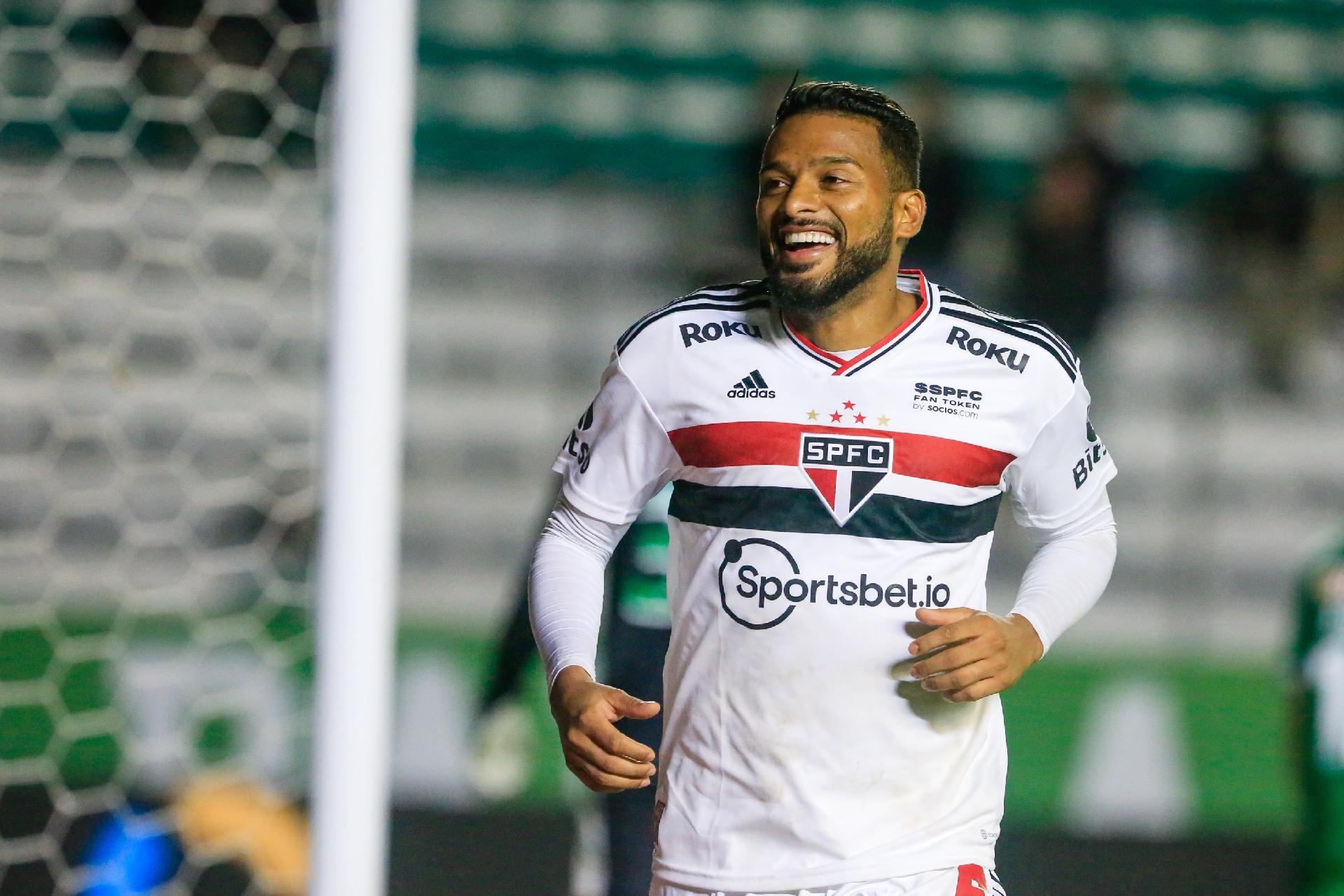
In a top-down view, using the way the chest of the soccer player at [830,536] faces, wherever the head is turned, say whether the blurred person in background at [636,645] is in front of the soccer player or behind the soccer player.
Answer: behind

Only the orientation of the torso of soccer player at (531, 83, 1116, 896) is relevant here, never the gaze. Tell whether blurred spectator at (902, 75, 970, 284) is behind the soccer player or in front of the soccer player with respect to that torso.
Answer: behind

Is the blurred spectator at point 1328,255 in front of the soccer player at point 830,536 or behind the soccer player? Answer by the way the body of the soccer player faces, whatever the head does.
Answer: behind

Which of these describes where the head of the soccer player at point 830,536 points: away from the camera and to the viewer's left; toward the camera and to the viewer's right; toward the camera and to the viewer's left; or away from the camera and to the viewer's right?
toward the camera and to the viewer's left

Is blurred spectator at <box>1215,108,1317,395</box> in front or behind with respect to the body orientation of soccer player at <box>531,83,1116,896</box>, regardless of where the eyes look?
behind

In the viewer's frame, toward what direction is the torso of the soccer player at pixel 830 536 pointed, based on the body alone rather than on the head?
toward the camera

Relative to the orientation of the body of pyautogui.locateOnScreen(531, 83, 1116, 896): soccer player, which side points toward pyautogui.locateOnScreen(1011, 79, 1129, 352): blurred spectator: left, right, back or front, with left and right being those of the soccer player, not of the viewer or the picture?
back

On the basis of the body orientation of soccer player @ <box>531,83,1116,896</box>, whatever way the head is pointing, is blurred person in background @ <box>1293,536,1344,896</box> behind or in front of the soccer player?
behind

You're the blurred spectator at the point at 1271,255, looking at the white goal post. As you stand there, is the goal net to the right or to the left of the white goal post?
right

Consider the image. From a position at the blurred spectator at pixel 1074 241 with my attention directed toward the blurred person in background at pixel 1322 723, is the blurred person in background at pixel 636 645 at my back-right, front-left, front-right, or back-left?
front-right

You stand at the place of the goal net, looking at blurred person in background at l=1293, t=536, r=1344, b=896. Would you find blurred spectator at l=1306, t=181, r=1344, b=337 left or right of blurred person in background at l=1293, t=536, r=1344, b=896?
left

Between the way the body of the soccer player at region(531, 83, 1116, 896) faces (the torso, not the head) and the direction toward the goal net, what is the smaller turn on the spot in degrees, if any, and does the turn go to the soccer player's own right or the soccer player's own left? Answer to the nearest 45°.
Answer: approximately 135° to the soccer player's own right

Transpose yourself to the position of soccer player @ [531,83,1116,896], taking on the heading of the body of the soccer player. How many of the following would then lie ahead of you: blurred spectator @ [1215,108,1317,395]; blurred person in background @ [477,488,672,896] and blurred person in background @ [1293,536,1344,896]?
0
